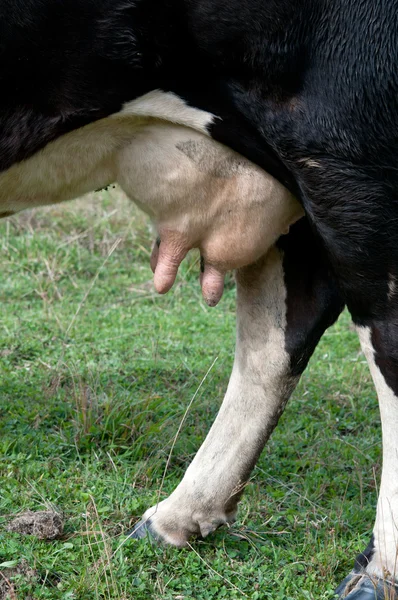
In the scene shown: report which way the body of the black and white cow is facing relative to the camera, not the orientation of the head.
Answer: to the viewer's left
